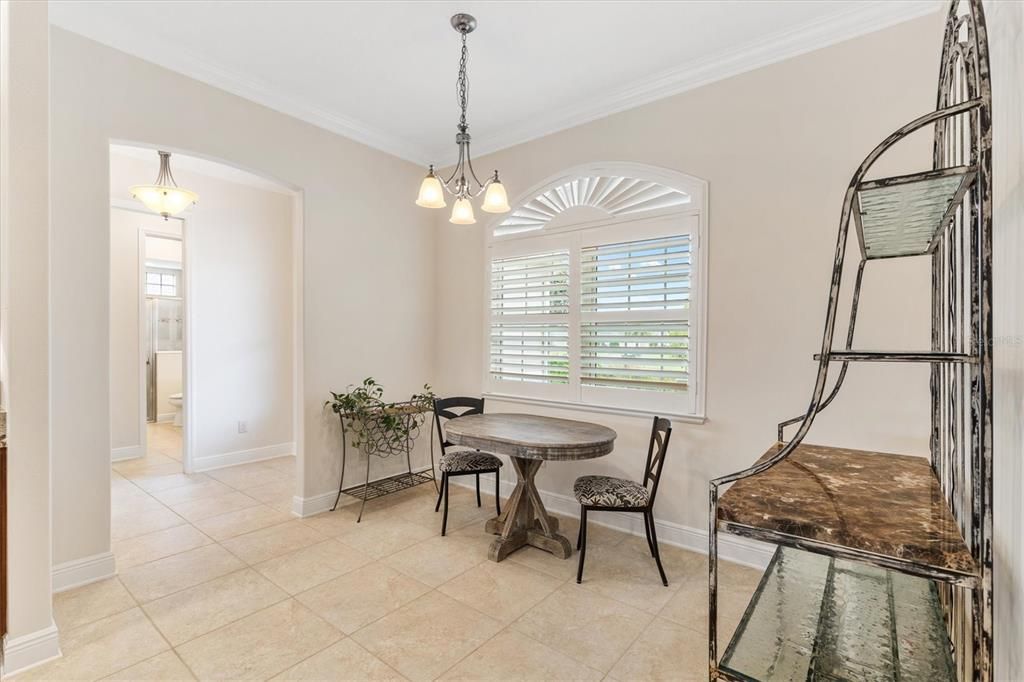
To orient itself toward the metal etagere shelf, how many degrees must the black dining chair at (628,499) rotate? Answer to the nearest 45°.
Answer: approximately 90° to its left

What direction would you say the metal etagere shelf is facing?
to the viewer's left

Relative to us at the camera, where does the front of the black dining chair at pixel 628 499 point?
facing to the left of the viewer

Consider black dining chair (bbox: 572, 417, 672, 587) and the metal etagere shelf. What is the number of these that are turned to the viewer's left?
2

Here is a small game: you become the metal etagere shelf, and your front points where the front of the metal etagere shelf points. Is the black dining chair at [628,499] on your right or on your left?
on your right

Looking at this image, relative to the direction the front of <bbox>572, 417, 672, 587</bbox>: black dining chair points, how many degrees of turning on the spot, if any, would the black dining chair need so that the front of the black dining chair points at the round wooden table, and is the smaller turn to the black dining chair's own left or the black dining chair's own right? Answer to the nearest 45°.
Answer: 0° — it already faces it
